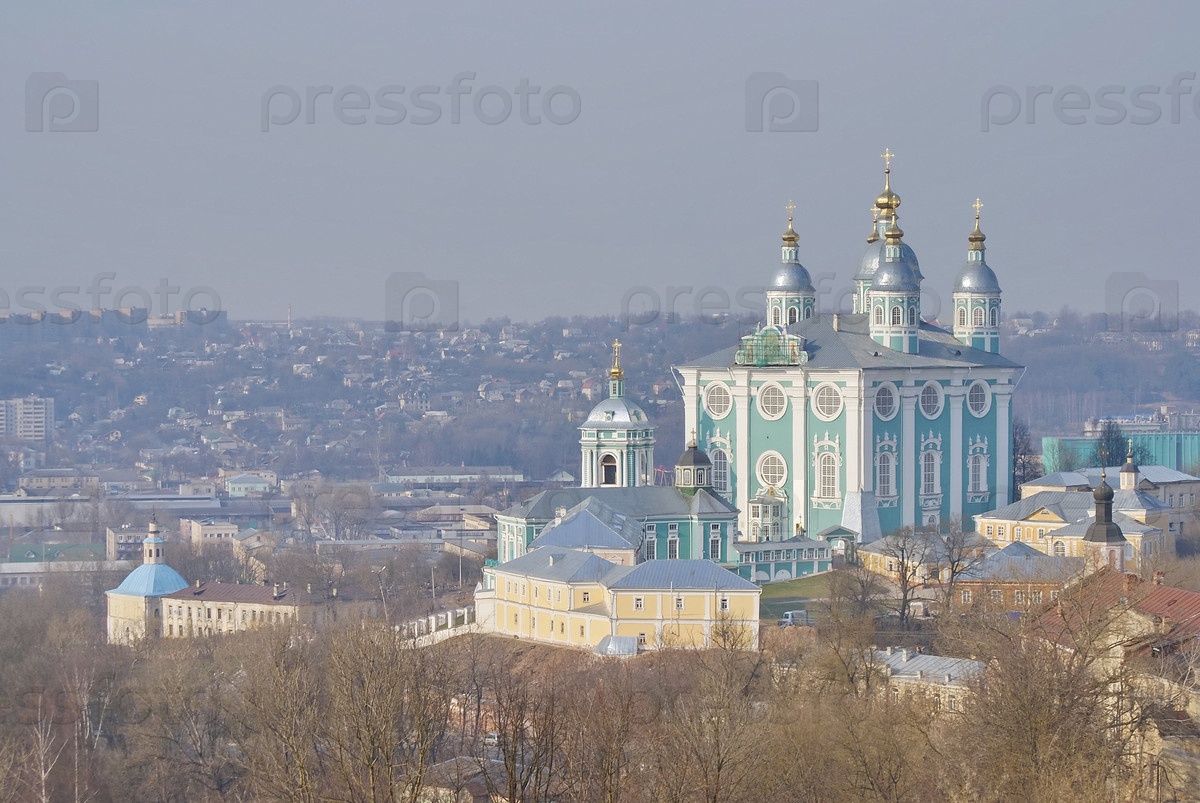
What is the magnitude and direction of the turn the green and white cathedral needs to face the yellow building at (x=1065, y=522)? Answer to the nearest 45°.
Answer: approximately 135° to its left

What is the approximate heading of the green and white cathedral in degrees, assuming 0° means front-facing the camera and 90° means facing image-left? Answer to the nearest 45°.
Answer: approximately 45°

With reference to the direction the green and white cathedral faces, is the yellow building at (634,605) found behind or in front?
in front
